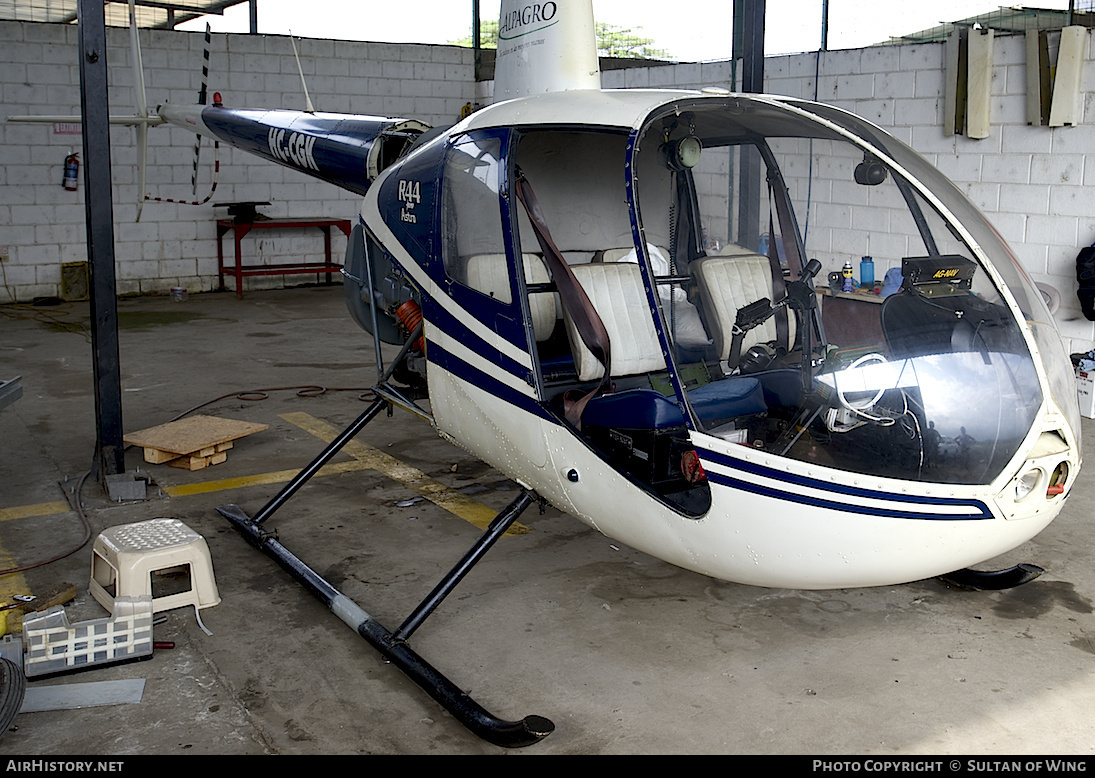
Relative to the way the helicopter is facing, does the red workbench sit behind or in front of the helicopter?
behind

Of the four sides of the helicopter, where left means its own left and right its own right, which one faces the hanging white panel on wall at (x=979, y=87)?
left

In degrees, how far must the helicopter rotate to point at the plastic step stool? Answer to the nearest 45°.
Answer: approximately 135° to its right

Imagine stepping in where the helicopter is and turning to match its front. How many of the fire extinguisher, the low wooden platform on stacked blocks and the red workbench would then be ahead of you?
0

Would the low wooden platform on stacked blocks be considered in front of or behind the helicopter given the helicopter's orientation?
behind

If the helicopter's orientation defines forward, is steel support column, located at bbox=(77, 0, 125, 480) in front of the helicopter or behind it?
behind
